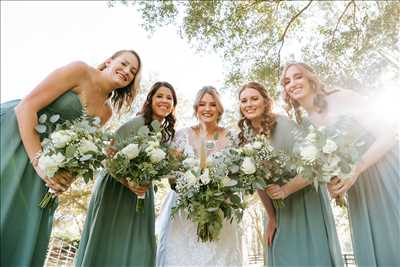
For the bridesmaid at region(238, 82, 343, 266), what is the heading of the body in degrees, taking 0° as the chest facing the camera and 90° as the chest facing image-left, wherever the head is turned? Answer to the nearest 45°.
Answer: approximately 45°

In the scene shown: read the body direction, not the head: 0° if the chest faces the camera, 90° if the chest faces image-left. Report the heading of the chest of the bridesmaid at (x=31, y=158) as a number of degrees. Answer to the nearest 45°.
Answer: approximately 315°

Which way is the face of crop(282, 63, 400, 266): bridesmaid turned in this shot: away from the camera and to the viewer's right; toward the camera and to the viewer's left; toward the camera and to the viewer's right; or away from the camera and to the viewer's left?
toward the camera and to the viewer's left

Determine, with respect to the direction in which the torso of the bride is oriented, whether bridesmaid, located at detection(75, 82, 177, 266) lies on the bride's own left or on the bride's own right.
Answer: on the bride's own right

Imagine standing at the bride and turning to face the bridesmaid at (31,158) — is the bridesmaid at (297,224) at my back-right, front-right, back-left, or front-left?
back-left

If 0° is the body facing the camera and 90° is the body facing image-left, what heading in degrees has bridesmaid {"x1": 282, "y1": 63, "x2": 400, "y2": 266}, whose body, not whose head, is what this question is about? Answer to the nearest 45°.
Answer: approximately 45°

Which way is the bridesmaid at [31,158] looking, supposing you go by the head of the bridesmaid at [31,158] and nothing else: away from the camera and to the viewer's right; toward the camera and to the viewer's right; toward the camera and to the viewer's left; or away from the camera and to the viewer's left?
toward the camera and to the viewer's right
